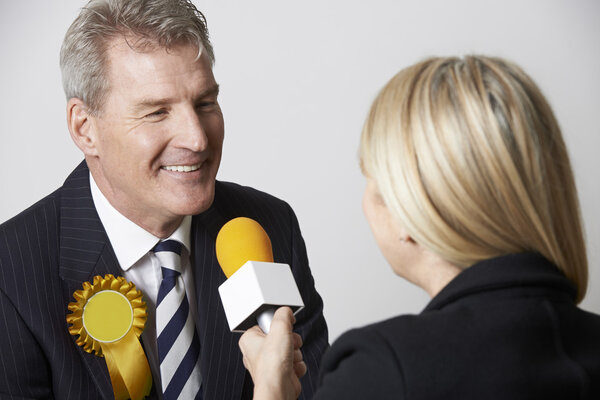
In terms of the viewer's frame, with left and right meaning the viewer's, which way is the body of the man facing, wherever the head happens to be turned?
facing the viewer and to the right of the viewer

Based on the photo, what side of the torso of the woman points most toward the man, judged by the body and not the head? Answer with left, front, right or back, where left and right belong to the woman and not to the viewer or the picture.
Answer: front

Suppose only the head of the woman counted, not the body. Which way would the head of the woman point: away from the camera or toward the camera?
away from the camera

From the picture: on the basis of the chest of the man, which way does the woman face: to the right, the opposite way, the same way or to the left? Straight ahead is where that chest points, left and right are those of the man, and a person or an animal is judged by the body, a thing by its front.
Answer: the opposite way

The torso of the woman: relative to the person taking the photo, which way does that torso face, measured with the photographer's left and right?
facing away from the viewer and to the left of the viewer

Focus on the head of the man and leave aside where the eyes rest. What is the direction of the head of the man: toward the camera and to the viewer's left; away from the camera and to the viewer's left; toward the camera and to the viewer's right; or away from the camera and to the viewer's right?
toward the camera and to the viewer's right

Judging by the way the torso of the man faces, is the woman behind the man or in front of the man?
in front
